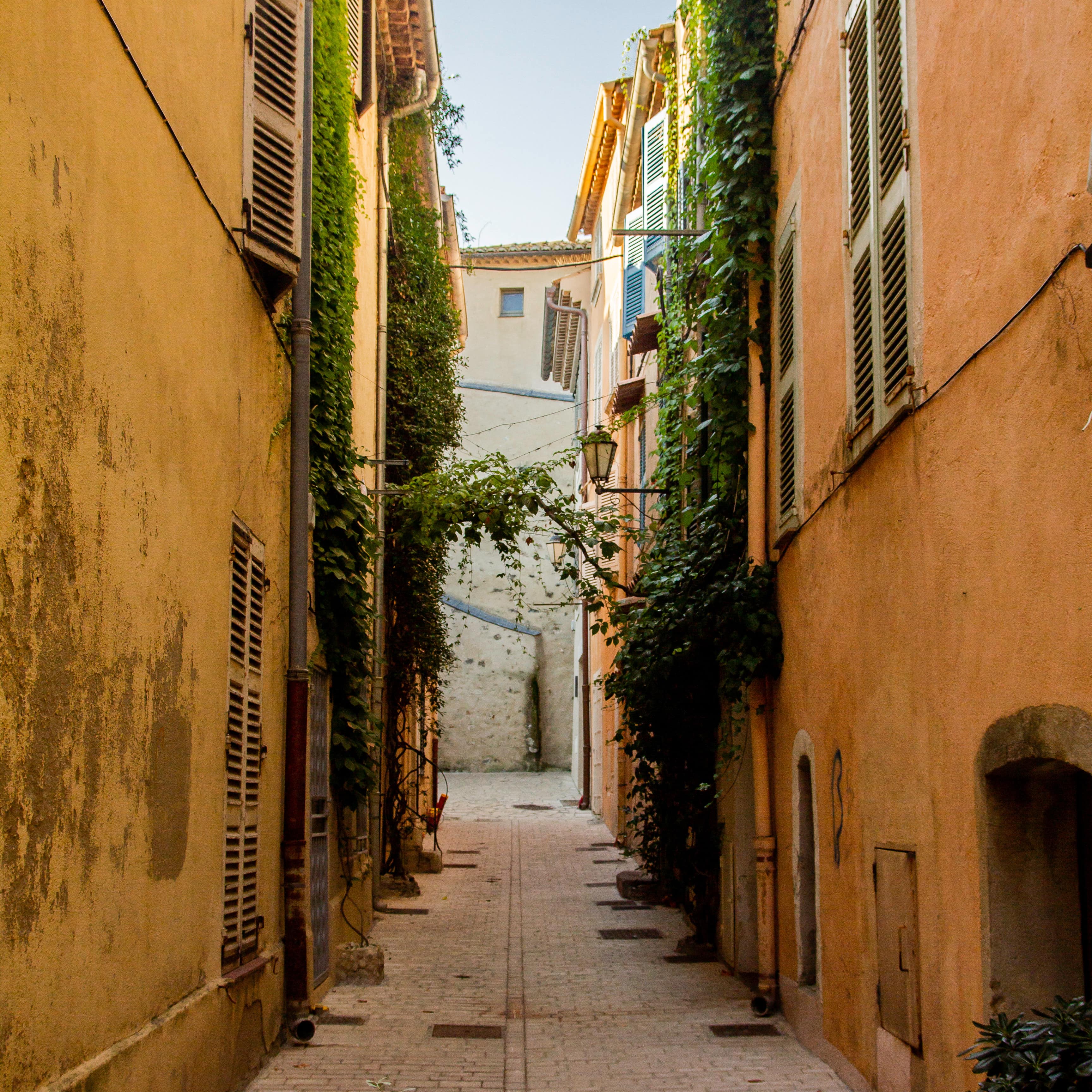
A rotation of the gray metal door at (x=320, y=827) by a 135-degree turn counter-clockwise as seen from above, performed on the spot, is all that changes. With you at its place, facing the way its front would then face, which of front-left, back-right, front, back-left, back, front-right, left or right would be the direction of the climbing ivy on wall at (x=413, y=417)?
front-right

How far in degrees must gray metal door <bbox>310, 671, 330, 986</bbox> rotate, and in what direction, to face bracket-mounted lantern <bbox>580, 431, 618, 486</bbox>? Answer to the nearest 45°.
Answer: approximately 45° to its left

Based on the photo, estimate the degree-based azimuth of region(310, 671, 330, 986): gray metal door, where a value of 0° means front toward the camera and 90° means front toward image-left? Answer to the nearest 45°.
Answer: approximately 270°

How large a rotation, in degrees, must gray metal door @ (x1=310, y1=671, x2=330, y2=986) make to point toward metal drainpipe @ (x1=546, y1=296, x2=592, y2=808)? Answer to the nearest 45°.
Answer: approximately 90° to its left

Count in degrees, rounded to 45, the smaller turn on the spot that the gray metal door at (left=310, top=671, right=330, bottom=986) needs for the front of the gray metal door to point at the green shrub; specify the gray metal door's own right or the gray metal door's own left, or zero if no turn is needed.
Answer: approximately 90° to the gray metal door's own right
